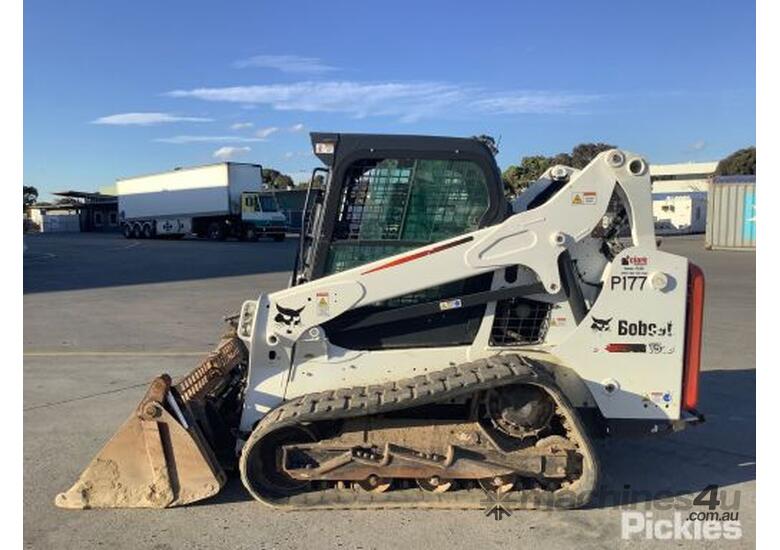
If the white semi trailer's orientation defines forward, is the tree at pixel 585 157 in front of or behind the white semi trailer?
in front

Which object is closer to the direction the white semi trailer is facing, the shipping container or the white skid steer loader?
the shipping container

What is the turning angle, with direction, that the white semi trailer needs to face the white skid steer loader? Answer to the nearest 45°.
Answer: approximately 45° to its right

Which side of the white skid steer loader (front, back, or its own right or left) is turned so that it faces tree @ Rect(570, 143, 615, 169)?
right

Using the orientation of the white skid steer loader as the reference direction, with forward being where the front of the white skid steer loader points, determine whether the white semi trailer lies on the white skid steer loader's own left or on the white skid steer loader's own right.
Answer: on the white skid steer loader's own right

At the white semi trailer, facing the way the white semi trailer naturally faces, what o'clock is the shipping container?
The shipping container is roughly at 12 o'clock from the white semi trailer.

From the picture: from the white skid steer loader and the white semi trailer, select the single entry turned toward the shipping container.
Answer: the white semi trailer

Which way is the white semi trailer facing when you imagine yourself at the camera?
facing the viewer and to the right of the viewer

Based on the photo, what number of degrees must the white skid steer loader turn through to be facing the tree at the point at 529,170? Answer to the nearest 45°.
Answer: approximately 90° to its right

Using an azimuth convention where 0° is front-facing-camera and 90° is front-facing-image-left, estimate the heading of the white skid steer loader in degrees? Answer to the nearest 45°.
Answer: approximately 90°

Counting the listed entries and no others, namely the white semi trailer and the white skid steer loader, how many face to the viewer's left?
1
